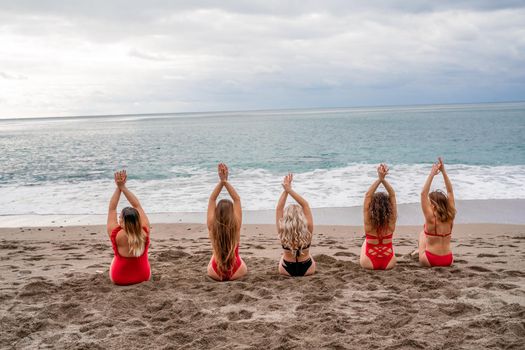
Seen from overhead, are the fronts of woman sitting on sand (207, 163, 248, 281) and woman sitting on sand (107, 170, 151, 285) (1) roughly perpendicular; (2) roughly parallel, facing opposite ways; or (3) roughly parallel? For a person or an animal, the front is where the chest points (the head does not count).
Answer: roughly parallel

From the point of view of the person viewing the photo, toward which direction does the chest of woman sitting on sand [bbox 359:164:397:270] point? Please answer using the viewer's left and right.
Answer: facing away from the viewer

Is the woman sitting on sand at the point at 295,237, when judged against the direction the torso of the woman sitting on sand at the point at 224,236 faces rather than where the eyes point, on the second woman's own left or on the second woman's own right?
on the second woman's own right

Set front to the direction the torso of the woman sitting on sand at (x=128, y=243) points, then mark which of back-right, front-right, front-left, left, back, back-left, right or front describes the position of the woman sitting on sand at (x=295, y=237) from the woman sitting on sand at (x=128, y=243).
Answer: right

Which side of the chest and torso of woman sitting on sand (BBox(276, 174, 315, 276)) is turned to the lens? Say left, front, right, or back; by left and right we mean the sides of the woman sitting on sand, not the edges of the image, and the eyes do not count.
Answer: back

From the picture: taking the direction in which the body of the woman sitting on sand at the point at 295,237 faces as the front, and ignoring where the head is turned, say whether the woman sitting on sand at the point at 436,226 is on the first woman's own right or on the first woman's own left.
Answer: on the first woman's own right

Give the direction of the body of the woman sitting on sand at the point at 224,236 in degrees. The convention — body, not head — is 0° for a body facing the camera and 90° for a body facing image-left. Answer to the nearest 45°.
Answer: approximately 180°

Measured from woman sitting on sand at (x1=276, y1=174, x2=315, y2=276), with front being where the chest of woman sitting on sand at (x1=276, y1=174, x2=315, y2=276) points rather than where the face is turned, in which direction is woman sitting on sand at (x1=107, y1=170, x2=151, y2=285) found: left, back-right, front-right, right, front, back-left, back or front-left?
left

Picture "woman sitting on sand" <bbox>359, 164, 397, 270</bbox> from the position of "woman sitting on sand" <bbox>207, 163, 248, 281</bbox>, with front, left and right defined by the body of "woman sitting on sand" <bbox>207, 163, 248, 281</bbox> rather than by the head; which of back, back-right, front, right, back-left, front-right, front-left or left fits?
right

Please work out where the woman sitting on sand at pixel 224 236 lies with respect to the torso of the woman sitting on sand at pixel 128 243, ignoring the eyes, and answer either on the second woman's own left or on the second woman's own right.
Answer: on the second woman's own right

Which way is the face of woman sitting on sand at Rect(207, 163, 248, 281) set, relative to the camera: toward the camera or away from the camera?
away from the camera

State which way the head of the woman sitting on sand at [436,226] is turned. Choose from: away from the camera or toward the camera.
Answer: away from the camera

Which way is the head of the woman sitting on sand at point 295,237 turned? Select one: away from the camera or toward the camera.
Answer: away from the camera

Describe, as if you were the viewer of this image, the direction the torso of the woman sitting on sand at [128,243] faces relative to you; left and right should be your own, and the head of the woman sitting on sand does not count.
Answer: facing away from the viewer

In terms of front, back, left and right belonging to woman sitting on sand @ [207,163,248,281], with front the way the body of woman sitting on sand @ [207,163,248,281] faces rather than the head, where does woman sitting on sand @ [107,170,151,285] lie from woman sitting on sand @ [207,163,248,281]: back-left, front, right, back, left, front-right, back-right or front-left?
left

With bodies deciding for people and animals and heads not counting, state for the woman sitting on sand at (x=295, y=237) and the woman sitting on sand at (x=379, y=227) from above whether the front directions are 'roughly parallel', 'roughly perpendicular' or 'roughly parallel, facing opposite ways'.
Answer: roughly parallel

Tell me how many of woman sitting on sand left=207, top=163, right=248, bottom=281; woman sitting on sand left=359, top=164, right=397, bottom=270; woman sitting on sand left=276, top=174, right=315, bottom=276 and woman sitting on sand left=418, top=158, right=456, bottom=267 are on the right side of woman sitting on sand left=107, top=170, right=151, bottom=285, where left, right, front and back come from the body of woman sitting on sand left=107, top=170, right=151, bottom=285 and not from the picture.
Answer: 4
